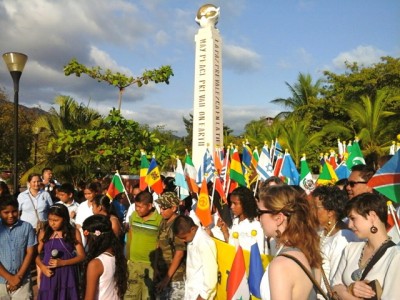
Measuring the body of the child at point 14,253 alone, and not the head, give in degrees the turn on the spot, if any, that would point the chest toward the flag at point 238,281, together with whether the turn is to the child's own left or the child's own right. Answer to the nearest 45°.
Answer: approximately 45° to the child's own left

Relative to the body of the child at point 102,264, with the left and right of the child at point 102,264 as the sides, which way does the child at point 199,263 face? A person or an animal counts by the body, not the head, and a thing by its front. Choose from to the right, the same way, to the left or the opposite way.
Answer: to the left

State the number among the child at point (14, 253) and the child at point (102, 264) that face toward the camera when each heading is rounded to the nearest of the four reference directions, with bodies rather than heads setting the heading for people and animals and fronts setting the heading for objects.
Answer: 1

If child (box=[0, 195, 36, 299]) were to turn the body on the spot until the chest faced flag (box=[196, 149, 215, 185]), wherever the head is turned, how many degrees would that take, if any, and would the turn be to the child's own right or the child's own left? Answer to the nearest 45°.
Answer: approximately 135° to the child's own left

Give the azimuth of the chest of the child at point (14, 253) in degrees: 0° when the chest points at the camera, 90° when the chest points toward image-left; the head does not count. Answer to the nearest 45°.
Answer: approximately 0°
